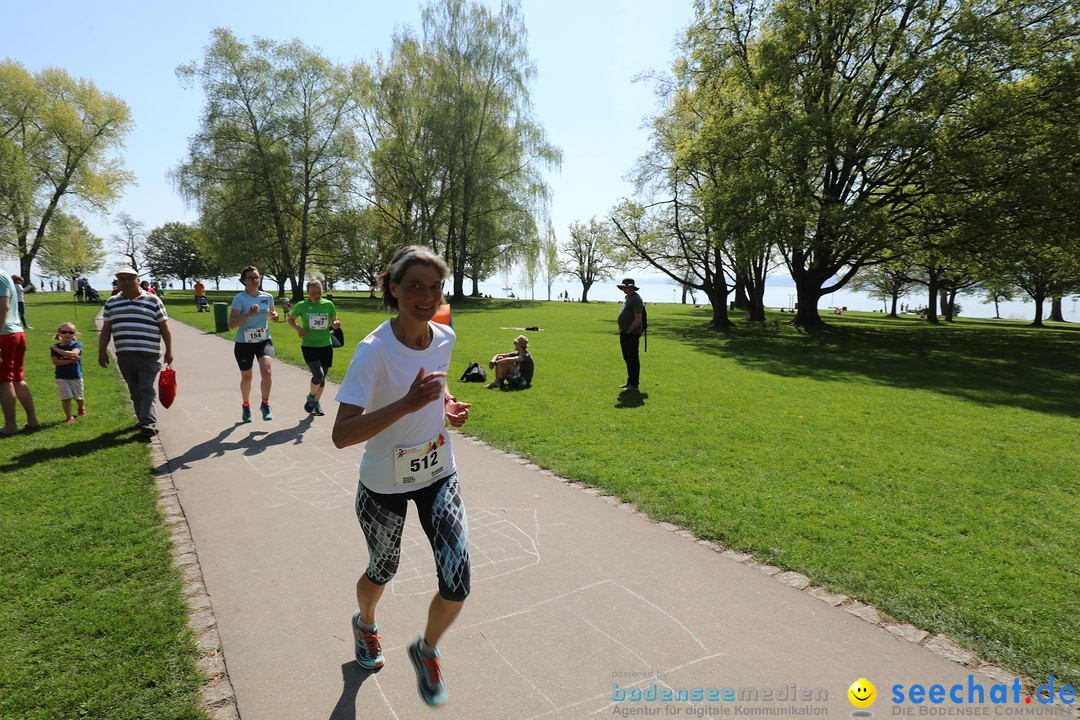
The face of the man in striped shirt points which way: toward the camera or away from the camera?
toward the camera

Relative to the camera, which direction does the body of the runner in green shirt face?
toward the camera

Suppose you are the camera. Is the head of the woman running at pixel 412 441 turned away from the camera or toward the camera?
toward the camera

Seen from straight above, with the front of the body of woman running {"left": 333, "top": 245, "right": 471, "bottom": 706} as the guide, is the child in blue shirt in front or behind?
behind

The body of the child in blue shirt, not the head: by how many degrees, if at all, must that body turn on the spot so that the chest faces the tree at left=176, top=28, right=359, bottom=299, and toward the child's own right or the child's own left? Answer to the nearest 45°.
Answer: approximately 180°

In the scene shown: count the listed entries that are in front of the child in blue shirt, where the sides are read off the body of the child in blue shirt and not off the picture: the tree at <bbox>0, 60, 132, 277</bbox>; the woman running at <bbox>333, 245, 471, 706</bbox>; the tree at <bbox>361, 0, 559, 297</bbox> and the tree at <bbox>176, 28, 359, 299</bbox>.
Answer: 1

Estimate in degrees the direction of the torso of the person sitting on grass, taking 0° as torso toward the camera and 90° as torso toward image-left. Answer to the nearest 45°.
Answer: approximately 90°

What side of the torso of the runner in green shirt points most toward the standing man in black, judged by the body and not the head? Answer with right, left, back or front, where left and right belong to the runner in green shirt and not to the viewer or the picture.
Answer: left

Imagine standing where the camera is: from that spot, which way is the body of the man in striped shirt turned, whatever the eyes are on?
toward the camera

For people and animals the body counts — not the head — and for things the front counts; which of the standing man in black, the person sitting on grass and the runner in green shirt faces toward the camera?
the runner in green shirt
